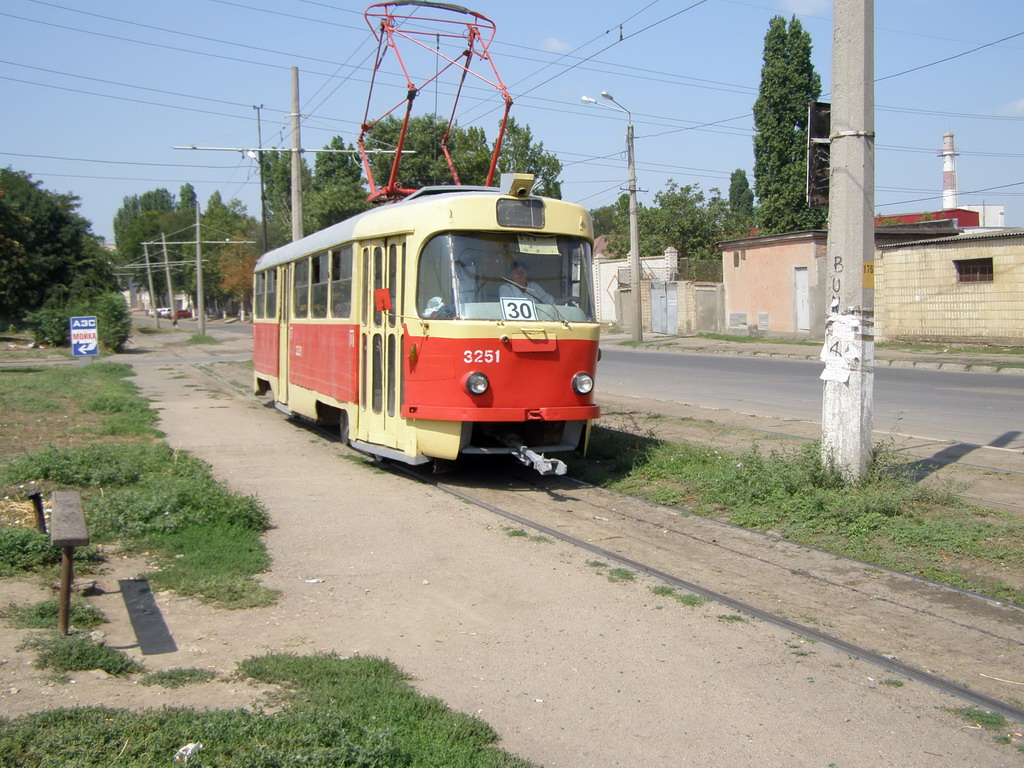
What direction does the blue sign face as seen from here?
toward the camera

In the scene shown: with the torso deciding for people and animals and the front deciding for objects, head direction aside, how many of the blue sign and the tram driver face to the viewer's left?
0

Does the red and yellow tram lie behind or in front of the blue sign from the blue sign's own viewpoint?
in front

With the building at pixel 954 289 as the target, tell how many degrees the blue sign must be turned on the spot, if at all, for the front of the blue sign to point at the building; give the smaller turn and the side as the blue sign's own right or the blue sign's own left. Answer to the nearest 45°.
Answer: approximately 90° to the blue sign's own left

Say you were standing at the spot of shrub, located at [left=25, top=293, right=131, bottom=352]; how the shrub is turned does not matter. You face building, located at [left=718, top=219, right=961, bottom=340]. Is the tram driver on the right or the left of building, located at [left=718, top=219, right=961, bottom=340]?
right

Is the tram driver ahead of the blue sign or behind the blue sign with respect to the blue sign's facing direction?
ahead

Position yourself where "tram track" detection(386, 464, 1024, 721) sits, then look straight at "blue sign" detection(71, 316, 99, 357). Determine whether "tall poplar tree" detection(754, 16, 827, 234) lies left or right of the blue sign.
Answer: right

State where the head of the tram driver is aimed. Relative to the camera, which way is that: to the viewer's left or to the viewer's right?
to the viewer's right

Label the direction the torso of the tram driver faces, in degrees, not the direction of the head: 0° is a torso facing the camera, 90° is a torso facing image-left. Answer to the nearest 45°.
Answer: approximately 315°

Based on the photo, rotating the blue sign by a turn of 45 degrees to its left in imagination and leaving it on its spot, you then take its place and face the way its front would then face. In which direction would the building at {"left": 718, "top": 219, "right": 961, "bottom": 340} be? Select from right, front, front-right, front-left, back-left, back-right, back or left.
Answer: front-left

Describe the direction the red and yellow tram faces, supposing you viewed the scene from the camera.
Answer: facing the viewer and to the right of the viewer

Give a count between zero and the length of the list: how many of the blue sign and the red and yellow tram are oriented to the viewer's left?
0

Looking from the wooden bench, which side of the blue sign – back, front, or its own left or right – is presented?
front
